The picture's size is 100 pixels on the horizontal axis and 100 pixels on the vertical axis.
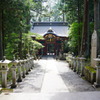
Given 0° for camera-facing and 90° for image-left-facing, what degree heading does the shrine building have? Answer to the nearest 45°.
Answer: approximately 0°

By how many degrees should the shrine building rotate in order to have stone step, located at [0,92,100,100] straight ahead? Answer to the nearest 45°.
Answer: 0° — it already faces it
